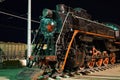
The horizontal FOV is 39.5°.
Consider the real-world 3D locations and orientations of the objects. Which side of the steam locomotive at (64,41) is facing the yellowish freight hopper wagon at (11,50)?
right

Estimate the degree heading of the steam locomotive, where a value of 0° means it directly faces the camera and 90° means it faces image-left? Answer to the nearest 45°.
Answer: approximately 45°
